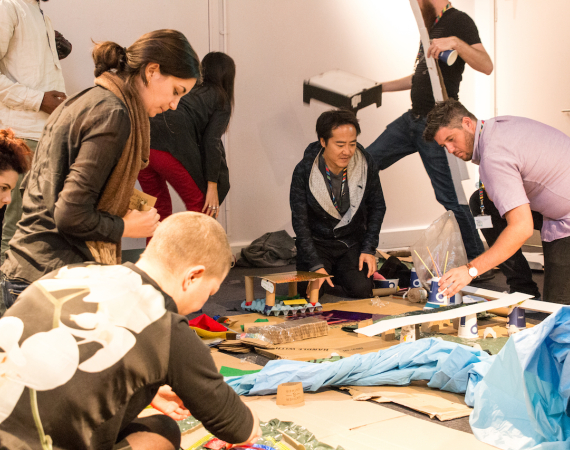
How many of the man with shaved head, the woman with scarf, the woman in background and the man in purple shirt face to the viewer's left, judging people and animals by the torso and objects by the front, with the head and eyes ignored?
1

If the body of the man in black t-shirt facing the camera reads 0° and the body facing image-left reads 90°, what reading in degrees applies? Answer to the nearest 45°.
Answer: approximately 45°

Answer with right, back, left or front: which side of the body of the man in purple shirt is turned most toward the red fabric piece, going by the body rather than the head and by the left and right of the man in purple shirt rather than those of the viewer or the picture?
front

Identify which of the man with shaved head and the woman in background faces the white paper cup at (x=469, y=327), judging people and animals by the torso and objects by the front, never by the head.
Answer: the man with shaved head

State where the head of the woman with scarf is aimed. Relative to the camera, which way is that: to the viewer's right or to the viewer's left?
to the viewer's right

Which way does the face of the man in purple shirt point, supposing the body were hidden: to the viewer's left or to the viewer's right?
to the viewer's left

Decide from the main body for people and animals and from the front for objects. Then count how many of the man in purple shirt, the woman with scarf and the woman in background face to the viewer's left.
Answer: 1

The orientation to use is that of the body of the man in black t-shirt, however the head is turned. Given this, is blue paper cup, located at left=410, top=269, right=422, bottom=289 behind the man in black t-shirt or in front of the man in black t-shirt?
in front

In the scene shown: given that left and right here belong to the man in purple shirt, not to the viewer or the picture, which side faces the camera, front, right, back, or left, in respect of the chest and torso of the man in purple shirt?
left

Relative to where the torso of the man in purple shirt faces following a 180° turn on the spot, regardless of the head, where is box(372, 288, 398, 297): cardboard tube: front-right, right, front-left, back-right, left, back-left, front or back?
back-left

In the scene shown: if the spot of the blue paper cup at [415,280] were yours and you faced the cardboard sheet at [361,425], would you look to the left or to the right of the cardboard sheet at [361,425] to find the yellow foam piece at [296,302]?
right
